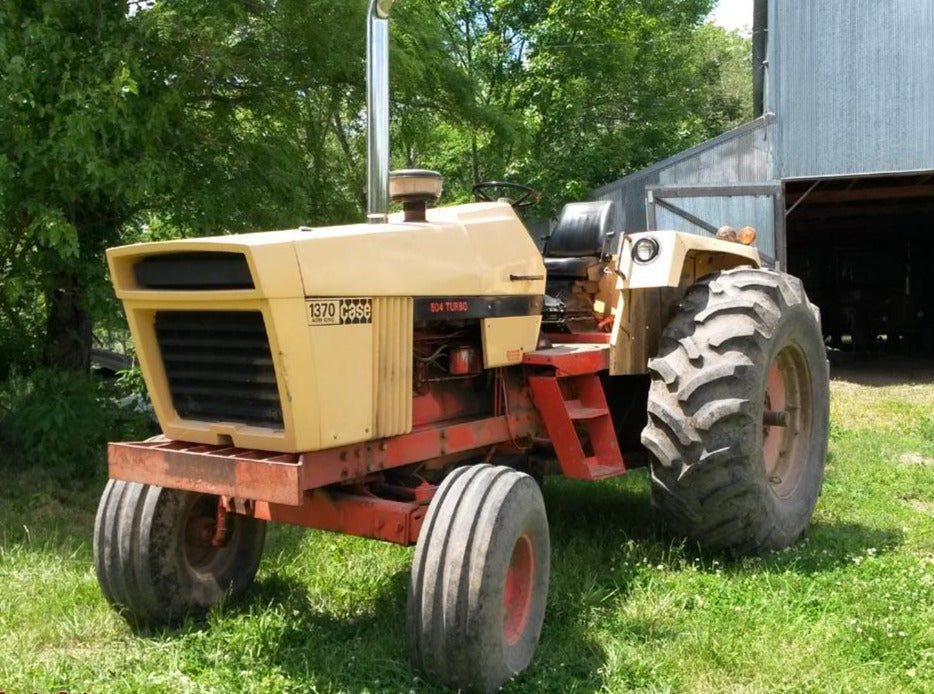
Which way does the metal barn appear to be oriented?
toward the camera

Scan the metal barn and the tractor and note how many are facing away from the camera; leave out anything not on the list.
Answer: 0

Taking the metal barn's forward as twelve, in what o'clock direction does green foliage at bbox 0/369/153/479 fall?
The green foliage is roughly at 1 o'clock from the metal barn.

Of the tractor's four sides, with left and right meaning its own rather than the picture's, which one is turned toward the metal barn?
back

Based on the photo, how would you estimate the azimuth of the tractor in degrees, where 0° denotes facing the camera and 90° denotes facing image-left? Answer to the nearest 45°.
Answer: approximately 45°

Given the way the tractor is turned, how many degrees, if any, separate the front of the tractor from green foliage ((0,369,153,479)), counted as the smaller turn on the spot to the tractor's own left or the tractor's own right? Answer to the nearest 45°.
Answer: approximately 90° to the tractor's own right

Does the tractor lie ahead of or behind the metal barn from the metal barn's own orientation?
ahead

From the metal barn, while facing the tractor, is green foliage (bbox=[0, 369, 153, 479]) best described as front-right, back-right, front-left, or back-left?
front-right
